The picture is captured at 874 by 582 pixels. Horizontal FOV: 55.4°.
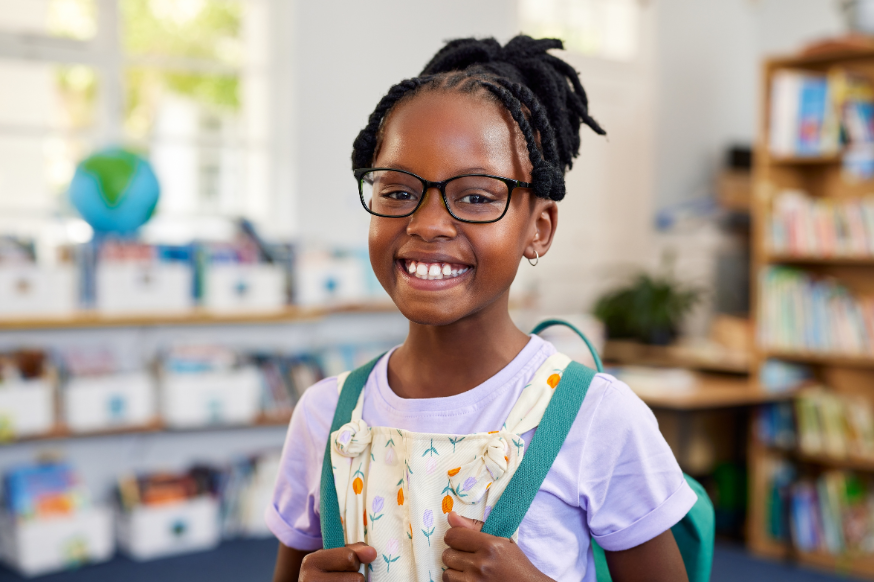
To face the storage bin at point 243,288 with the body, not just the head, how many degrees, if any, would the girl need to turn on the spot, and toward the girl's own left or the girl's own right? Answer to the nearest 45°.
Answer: approximately 135° to the girl's own right

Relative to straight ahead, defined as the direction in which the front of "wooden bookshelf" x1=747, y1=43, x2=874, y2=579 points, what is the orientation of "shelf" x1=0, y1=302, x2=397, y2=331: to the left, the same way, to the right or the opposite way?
to the left

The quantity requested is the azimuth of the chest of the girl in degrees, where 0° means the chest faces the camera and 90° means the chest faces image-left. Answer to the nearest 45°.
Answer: approximately 45°

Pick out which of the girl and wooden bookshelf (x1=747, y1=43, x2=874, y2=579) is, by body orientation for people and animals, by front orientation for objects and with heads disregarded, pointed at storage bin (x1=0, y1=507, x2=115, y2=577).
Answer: the wooden bookshelf

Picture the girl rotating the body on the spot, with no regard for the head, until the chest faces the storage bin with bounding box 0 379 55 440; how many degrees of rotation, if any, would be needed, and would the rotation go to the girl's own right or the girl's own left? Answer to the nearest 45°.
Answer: approximately 90° to the girl's own right

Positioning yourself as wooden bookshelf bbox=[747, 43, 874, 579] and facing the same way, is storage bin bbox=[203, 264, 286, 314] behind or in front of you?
in front

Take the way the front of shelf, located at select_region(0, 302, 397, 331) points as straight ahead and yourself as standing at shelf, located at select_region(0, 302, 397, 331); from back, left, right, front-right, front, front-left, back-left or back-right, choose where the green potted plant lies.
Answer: left

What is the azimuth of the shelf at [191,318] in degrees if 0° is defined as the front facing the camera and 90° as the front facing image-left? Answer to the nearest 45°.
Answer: approximately 0°

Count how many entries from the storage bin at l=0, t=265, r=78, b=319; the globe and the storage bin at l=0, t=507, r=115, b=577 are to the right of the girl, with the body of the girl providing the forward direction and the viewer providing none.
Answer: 3
